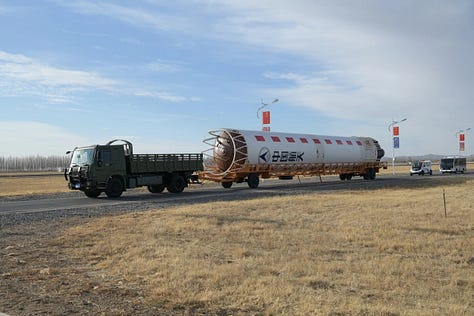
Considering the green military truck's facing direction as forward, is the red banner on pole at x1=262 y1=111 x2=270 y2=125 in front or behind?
behind

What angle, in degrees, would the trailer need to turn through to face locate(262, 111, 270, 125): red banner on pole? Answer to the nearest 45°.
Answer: approximately 135° to its right

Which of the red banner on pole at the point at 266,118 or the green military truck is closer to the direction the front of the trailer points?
the green military truck

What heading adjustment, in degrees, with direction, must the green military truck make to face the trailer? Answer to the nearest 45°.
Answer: approximately 180°

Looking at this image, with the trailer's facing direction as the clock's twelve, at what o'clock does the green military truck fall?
The green military truck is roughly at 12 o'clock from the trailer.

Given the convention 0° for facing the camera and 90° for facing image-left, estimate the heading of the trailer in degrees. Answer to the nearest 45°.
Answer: approximately 45°

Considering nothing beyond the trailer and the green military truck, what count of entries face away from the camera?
0

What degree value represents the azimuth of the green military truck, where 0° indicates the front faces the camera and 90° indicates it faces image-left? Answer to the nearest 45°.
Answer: approximately 45°
